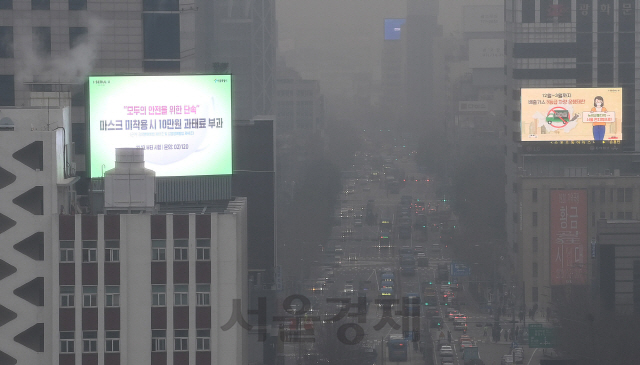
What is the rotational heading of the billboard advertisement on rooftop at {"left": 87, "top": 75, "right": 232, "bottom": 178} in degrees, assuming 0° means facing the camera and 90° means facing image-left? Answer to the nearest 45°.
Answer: approximately 0°
